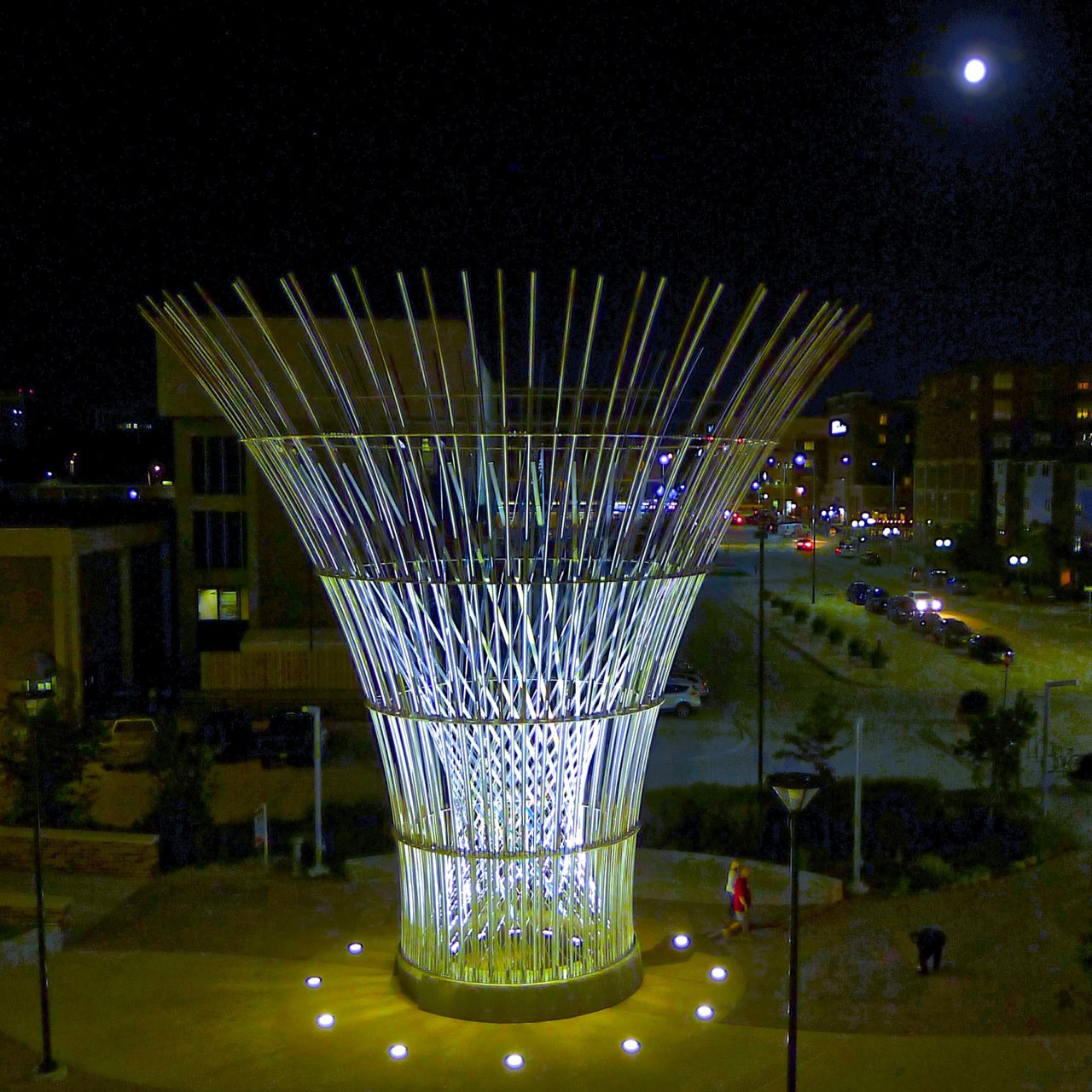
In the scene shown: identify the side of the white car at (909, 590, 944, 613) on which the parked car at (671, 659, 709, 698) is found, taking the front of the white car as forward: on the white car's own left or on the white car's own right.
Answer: on the white car's own right

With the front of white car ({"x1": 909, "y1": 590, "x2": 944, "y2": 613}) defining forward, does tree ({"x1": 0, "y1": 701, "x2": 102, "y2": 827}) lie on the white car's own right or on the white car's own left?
on the white car's own right

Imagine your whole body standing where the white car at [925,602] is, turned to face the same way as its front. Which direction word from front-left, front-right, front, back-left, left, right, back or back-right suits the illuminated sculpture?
front-right

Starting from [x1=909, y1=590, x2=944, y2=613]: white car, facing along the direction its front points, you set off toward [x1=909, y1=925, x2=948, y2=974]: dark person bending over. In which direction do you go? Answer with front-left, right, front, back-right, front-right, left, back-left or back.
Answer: front-right

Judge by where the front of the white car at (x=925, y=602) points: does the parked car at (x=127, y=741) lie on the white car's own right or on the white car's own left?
on the white car's own right

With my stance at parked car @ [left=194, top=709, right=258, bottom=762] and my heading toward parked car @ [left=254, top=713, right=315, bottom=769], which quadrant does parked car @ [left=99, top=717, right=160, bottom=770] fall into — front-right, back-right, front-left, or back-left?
back-right

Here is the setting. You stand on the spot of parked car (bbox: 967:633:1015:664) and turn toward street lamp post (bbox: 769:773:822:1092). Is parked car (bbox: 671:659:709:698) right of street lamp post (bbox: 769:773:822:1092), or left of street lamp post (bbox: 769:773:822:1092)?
right

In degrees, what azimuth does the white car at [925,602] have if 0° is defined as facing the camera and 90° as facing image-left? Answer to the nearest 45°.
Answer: approximately 315°

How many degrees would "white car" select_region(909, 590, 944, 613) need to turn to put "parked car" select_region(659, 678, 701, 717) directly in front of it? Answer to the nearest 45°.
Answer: approximately 45° to its right

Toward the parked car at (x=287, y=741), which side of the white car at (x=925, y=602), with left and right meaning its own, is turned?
right
